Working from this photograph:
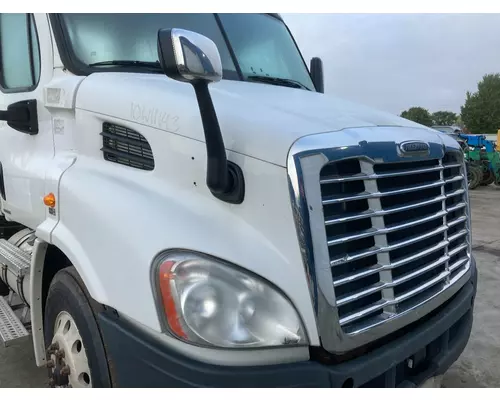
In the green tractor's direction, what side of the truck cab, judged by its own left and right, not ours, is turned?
left

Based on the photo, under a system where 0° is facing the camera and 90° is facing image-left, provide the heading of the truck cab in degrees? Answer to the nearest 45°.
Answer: approximately 315°
